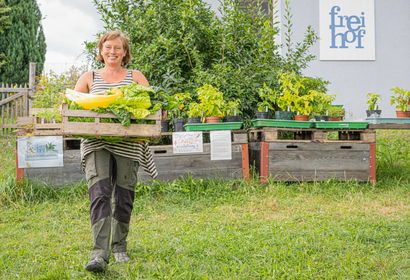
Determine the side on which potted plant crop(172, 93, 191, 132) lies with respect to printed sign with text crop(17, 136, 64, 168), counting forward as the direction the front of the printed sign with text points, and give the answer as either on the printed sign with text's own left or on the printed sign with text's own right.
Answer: on the printed sign with text's own left

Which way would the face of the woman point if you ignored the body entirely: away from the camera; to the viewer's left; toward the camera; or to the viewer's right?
toward the camera

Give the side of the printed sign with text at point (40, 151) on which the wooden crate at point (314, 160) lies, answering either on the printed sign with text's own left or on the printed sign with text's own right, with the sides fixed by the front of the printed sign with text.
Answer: on the printed sign with text's own left

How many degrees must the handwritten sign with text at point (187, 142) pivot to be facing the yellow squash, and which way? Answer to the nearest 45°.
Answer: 0° — it already faces it

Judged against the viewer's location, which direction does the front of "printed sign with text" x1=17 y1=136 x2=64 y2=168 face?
facing the viewer

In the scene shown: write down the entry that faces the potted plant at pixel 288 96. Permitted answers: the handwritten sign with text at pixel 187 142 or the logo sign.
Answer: the logo sign

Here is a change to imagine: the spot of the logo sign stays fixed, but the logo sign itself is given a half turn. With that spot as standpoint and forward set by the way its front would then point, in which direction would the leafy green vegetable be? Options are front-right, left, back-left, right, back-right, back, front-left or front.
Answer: back

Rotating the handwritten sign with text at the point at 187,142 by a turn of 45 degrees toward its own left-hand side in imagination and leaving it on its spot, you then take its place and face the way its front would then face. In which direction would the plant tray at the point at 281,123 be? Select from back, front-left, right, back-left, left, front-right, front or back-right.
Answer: front-left

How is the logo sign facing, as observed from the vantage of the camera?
facing the viewer

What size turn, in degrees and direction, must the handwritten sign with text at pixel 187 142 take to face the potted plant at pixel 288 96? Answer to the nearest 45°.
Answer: approximately 90° to its left

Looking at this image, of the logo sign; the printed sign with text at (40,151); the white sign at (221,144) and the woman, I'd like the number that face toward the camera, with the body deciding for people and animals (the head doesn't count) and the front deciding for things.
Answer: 4

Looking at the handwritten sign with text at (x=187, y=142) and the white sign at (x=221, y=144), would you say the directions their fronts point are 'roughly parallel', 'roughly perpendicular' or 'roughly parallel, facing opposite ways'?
roughly parallel

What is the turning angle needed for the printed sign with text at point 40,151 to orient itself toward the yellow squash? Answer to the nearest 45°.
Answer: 0° — it already faces it

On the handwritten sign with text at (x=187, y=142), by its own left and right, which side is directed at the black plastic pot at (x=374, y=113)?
left
